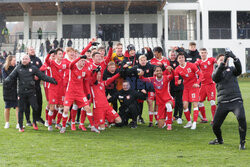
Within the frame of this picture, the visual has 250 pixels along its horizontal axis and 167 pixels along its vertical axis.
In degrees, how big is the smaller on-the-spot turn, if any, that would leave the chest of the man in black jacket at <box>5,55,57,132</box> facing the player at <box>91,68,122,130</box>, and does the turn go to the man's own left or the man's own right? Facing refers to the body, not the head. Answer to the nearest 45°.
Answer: approximately 90° to the man's own left

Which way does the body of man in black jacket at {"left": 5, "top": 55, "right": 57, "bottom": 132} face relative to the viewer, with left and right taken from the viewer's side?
facing the viewer

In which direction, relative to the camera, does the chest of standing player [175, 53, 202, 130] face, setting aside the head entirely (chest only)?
toward the camera

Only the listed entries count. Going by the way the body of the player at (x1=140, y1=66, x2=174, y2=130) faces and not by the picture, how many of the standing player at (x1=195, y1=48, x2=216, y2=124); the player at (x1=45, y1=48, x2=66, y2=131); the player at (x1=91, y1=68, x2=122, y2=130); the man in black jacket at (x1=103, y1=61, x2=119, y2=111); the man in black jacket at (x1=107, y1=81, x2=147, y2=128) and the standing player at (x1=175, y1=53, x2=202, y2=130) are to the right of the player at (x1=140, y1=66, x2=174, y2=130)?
4

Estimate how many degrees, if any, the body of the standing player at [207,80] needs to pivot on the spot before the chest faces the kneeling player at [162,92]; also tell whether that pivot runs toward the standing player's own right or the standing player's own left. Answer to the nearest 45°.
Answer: approximately 45° to the standing player's own right

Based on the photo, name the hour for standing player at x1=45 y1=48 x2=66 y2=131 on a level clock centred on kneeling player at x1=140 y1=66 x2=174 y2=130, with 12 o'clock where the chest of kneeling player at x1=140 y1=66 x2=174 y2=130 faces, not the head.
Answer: standing player at x1=45 y1=48 x2=66 y2=131 is roughly at 3 o'clock from kneeling player at x1=140 y1=66 x2=174 y2=130.

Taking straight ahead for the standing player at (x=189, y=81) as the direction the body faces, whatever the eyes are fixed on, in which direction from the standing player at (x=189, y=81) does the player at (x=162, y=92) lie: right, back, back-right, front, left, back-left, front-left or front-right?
right

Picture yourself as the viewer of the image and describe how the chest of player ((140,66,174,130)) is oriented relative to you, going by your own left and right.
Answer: facing the viewer

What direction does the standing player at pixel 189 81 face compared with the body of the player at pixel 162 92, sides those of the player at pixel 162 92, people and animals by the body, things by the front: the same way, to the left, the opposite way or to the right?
the same way

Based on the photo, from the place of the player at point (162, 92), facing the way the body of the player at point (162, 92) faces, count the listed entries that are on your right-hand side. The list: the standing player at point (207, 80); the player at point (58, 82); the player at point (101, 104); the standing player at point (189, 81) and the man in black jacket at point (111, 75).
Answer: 3

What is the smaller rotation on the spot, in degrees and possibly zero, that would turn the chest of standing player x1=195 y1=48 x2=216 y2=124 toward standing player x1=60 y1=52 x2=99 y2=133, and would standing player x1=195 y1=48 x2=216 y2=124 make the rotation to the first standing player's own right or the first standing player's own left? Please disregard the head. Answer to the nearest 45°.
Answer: approximately 45° to the first standing player's own right

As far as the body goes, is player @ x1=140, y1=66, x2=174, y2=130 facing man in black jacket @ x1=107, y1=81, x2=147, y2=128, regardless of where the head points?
no

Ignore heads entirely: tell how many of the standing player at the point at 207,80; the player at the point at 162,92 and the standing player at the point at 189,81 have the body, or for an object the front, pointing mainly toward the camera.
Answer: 3

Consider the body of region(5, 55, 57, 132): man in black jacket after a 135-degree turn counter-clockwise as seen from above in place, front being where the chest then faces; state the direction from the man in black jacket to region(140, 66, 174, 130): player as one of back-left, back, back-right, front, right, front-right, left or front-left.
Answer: front-right

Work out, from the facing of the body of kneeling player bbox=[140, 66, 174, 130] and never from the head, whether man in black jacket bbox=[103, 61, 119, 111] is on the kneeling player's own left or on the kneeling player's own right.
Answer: on the kneeling player's own right

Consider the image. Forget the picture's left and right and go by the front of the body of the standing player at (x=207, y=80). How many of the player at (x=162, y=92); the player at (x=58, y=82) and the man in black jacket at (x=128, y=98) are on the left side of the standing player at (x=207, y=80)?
0
